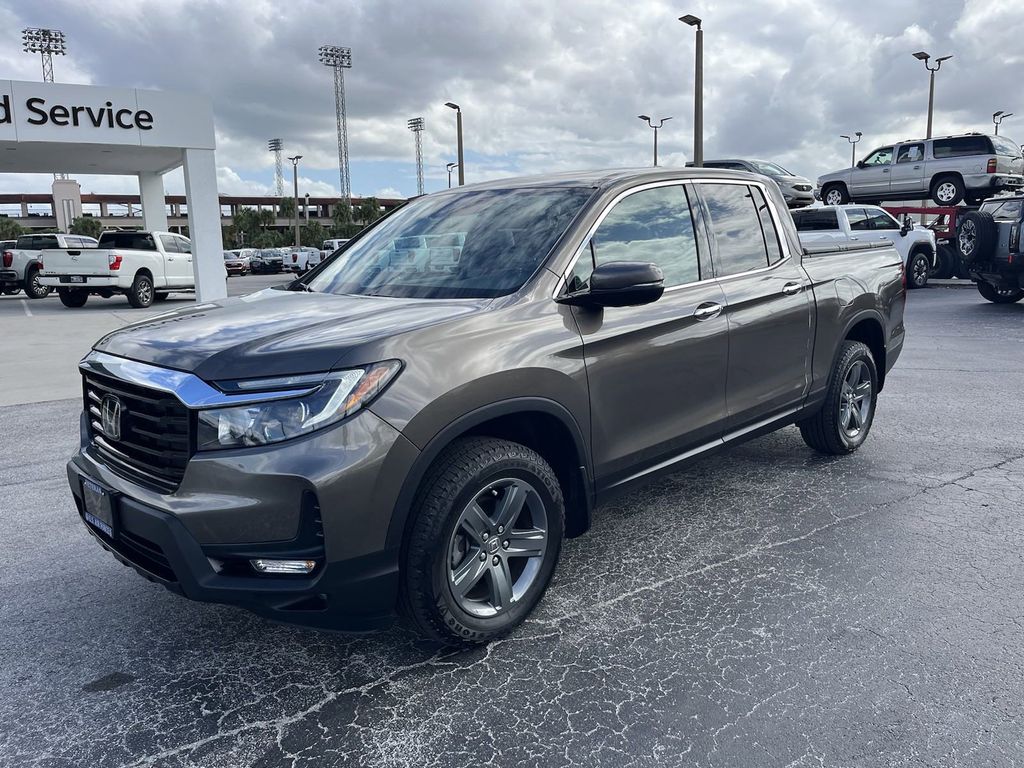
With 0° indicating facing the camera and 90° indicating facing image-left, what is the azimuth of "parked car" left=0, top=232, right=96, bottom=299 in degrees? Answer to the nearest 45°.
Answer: approximately 225°

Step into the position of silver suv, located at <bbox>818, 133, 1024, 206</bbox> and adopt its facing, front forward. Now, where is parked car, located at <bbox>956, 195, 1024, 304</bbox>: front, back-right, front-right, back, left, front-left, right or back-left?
back-left

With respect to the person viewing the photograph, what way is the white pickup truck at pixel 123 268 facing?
facing away from the viewer and to the right of the viewer

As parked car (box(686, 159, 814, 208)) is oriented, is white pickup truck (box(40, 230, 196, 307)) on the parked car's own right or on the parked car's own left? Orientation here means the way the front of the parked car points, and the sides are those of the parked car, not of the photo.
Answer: on the parked car's own right

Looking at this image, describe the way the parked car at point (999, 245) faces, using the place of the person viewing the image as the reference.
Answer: facing away from the viewer and to the right of the viewer

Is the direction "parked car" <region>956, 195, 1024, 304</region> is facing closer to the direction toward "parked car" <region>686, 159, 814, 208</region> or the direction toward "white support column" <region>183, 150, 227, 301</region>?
the parked car

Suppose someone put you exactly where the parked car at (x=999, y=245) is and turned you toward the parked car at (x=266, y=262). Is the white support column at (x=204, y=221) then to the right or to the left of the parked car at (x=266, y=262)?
left

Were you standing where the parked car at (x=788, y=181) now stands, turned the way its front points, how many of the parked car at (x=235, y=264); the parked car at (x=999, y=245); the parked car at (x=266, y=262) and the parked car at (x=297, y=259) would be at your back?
3

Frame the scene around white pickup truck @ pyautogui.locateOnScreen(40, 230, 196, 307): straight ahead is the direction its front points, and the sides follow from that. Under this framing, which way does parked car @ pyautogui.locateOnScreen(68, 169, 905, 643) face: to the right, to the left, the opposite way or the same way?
the opposite way

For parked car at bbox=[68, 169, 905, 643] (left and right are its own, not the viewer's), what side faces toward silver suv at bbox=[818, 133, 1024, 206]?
back

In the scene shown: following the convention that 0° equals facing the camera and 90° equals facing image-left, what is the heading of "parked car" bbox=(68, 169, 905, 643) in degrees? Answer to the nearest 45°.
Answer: approximately 45°

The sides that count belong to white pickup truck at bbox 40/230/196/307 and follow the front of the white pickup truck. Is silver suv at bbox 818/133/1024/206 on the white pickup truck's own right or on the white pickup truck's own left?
on the white pickup truck's own right
